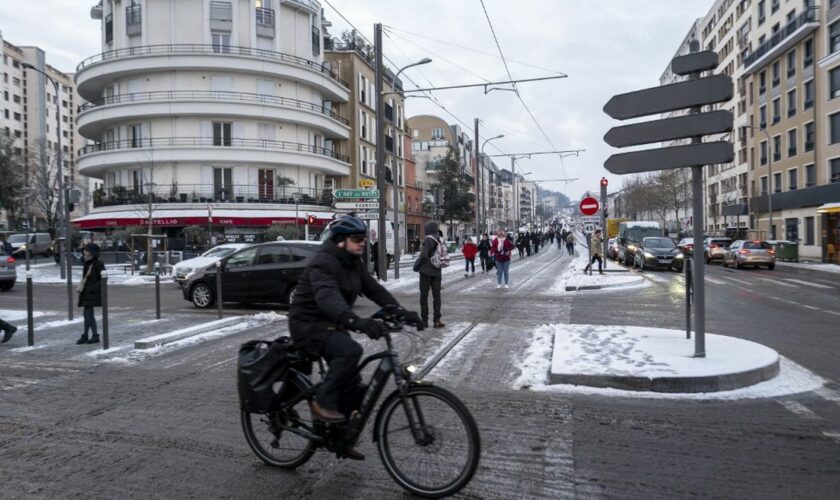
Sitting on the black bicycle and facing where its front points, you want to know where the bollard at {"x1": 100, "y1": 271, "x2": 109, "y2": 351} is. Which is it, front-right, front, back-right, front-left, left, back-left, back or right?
back

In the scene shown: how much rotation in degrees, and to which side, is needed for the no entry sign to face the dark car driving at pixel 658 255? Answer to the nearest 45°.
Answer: approximately 135° to its left

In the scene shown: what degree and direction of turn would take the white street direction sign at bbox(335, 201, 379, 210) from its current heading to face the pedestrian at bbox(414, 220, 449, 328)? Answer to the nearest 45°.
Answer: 0° — it already faces them

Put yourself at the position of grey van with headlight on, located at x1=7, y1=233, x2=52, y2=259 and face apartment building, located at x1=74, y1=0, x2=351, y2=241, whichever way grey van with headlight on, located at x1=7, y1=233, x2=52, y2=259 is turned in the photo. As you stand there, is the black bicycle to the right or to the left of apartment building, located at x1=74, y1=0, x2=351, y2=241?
right

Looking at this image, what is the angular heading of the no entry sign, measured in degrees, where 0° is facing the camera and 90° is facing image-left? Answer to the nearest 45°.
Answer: approximately 0°

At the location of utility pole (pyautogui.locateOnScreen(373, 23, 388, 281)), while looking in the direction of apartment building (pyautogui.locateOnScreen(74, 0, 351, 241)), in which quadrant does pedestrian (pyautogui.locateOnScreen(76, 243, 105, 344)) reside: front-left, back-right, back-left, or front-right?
back-left

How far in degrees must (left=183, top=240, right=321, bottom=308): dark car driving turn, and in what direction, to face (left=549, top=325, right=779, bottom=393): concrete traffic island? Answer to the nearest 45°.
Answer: approximately 135° to its left

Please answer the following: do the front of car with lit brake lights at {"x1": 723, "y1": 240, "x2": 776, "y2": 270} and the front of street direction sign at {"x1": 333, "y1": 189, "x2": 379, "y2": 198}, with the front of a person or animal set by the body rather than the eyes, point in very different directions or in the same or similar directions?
very different directions
